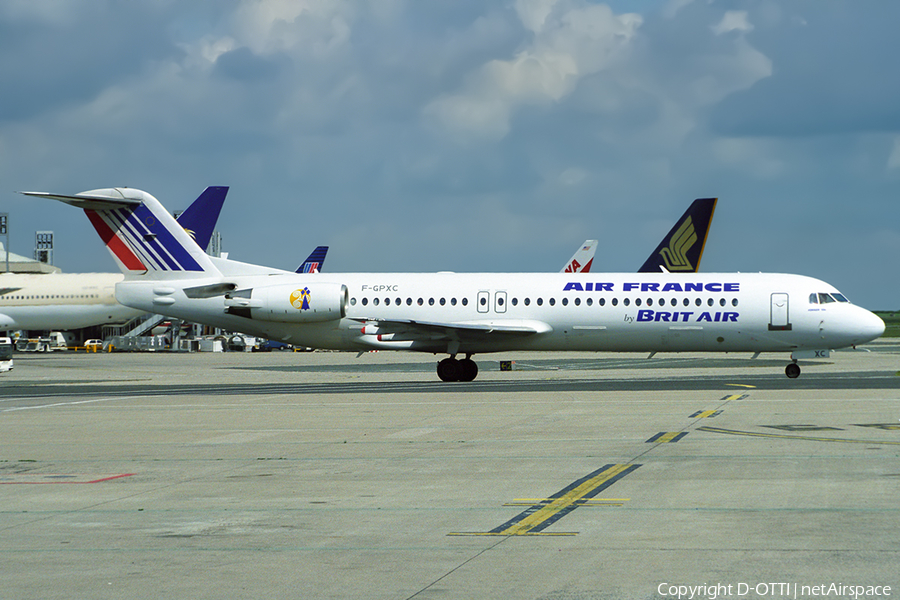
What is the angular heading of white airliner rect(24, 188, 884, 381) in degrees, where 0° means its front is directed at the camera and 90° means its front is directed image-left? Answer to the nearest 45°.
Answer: approximately 270°
